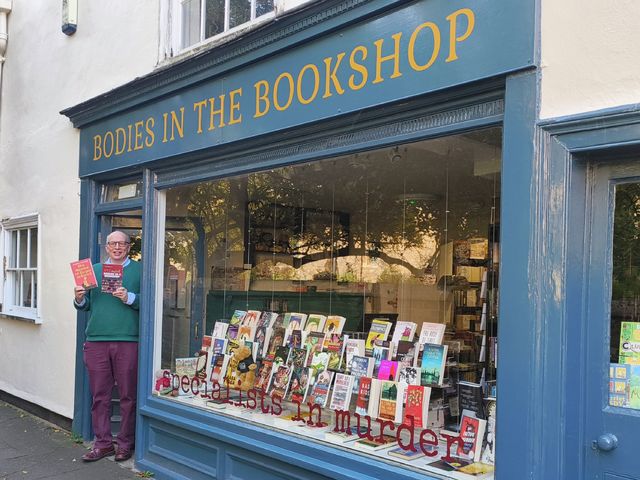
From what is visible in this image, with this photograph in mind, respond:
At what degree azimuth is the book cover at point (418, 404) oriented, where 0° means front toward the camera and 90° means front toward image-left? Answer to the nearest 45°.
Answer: approximately 45°

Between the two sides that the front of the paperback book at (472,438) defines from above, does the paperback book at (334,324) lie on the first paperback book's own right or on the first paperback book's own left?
on the first paperback book's own right

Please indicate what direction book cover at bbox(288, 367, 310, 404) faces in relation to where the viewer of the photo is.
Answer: facing the viewer and to the left of the viewer

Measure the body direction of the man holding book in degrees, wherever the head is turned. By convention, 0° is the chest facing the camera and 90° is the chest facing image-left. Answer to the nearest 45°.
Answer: approximately 0°

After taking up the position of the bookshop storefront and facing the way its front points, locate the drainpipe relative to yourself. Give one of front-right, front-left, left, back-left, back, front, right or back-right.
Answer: right

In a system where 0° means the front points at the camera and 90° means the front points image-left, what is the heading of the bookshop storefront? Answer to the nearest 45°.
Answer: approximately 45°

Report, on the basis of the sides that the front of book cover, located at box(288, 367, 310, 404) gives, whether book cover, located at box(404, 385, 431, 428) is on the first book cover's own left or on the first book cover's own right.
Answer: on the first book cover's own left
